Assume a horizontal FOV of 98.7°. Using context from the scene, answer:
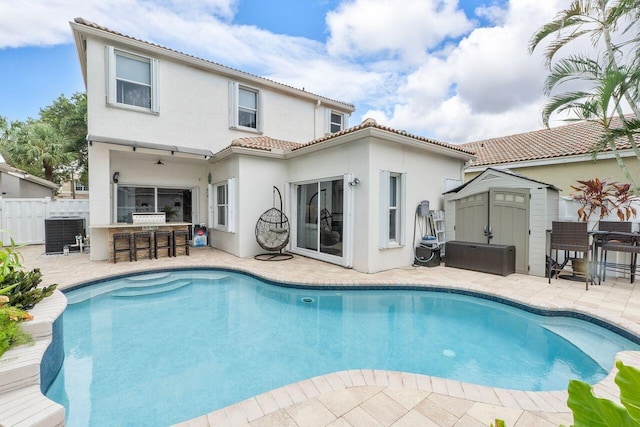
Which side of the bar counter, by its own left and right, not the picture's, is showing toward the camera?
front

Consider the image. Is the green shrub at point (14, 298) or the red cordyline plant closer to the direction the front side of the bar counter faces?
the green shrub

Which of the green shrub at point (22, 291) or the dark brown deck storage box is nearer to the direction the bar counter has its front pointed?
the green shrub

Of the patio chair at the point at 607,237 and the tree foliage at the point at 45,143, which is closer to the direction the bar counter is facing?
the patio chair

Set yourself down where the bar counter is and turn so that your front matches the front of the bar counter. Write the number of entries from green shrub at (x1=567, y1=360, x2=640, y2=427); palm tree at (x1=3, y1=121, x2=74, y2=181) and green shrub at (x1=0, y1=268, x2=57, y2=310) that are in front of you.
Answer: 2

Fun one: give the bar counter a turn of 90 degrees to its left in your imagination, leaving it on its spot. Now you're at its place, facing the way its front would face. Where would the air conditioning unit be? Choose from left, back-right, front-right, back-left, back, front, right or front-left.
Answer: back-left

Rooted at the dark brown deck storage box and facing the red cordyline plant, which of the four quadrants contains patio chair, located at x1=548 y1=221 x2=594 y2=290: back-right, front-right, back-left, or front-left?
front-right

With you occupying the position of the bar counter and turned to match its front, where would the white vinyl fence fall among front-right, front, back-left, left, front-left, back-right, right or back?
back-right

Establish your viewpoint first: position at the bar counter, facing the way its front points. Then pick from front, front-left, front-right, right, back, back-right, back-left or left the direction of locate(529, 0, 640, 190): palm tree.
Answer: front-left

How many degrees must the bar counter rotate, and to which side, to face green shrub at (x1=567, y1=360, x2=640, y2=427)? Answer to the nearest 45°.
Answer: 0° — it already faces it

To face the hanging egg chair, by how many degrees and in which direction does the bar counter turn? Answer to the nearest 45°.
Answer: approximately 45° to its left

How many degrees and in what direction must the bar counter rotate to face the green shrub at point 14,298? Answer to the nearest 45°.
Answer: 0° — it already faces it

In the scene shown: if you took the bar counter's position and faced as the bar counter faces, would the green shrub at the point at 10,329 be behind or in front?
in front
